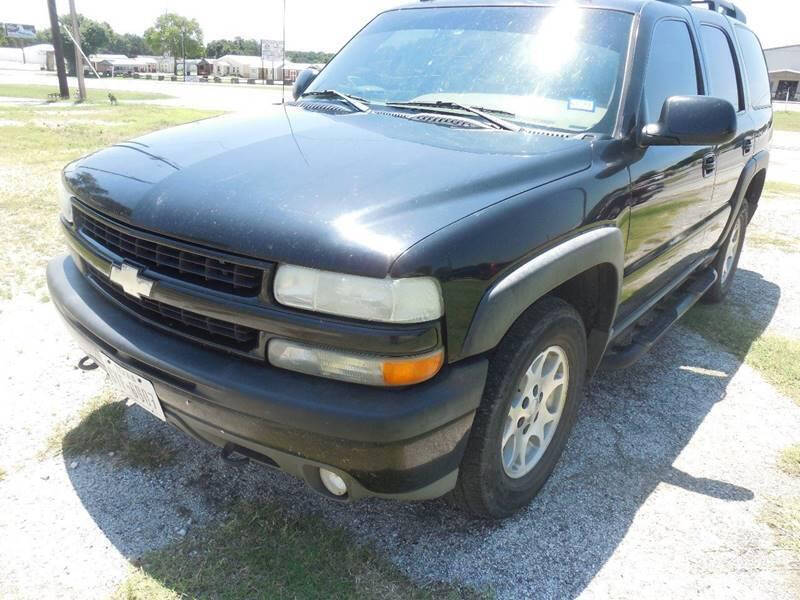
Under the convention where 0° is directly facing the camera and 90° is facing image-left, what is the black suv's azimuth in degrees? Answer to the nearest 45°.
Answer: approximately 45°

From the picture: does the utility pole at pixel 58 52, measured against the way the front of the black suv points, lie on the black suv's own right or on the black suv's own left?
on the black suv's own right
